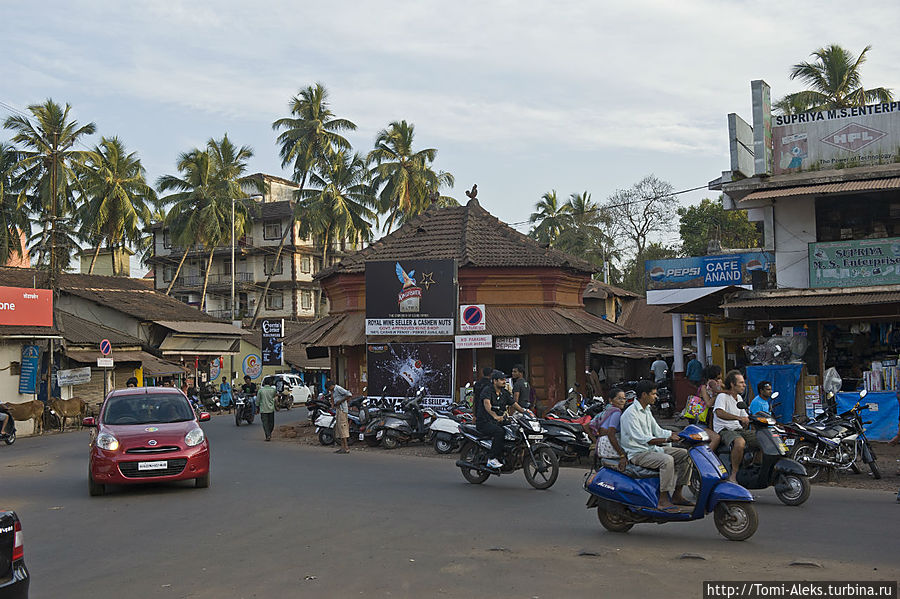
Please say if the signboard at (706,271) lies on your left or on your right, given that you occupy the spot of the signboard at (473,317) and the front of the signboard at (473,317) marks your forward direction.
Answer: on your left

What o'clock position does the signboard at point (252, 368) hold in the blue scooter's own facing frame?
The signboard is roughly at 8 o'clock from the blue scooter.

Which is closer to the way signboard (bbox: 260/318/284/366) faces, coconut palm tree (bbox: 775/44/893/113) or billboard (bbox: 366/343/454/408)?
the billboard

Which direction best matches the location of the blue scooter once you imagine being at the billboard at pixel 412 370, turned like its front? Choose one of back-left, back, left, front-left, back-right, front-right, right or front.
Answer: front

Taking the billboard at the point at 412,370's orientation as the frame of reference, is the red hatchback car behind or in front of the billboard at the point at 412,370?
in front

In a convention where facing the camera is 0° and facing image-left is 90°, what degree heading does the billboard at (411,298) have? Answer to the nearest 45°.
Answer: approximately 0°

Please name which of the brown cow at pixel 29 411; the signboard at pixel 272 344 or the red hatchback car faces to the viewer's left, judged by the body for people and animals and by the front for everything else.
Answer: the brown cow

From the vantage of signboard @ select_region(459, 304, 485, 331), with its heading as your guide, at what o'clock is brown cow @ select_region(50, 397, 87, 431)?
The brown cow is roughly at 4 o'clock from the signboard.

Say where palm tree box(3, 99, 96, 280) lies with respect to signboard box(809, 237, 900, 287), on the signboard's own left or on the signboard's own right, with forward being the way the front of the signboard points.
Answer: on the signboard's own right

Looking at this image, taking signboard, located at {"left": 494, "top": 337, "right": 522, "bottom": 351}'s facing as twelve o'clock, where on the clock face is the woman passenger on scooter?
The woman passenger on scooter is roughly at 12 o'clock from the signboard.

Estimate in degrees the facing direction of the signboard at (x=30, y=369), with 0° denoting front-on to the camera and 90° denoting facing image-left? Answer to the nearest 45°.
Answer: approximately 0°

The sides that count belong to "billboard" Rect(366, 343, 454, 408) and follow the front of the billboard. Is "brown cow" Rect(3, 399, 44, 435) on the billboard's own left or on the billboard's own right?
on the billboard's own right

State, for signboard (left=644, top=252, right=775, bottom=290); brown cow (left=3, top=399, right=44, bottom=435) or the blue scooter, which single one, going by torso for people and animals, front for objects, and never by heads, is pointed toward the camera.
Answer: the signboard
